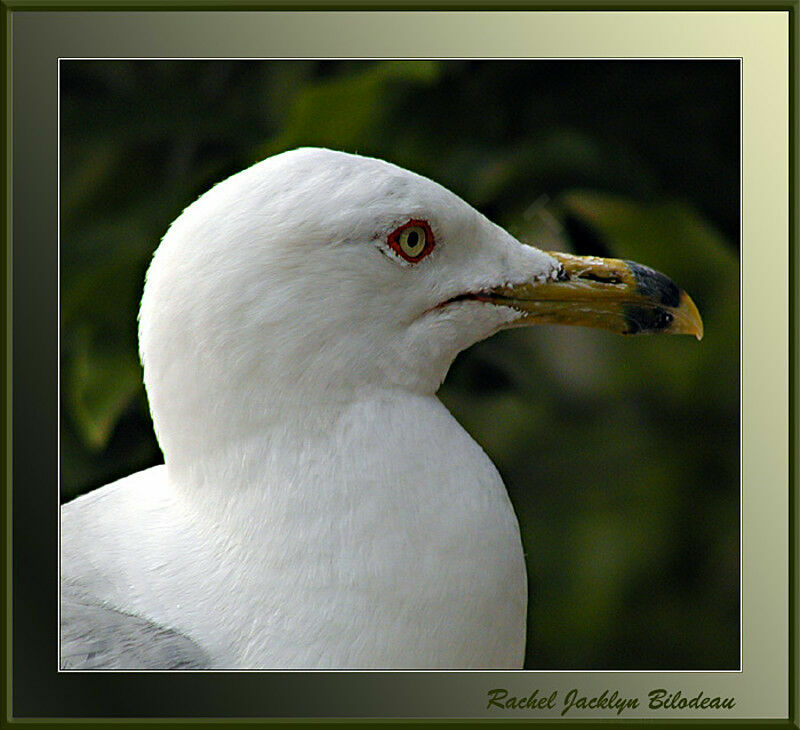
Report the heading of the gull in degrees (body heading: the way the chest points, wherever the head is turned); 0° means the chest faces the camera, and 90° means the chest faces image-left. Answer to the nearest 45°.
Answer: approximately 270°

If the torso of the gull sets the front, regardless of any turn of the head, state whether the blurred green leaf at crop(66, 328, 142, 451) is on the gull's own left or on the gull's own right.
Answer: on the gull's own left
